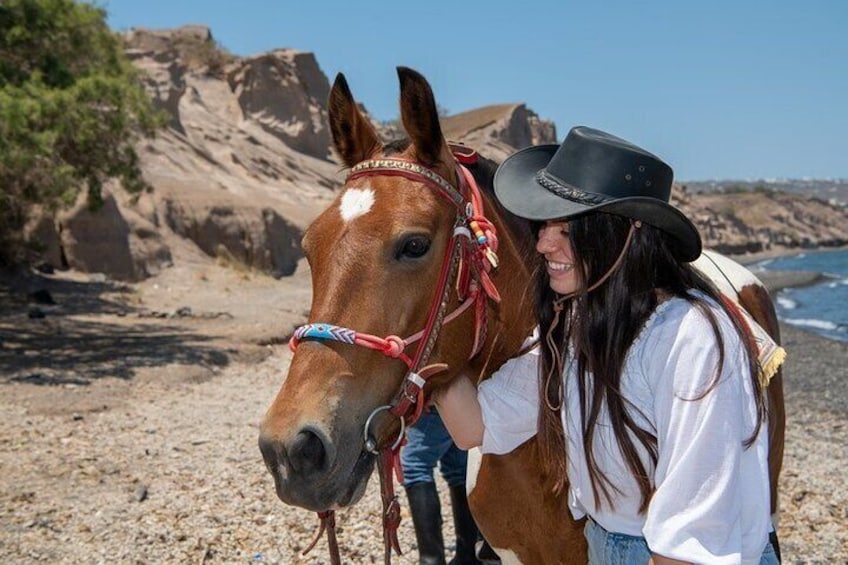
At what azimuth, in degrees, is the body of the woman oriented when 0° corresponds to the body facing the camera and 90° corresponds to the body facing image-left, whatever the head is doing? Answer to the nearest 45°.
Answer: approximately 45°

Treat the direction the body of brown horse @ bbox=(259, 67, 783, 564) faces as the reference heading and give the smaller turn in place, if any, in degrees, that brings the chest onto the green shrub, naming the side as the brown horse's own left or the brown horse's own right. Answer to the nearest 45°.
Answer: approximately 90° to the brown horse's own right

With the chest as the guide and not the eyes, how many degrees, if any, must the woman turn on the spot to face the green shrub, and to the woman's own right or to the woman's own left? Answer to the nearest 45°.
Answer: approximately 90° to the woman's own right

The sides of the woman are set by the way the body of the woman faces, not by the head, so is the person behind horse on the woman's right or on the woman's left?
on the woman's right

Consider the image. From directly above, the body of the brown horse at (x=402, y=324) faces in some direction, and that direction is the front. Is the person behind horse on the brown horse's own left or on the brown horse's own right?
on the brown horse's own right

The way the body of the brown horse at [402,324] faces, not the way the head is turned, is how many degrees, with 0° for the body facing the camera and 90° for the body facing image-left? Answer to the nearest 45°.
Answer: approximately 45°
